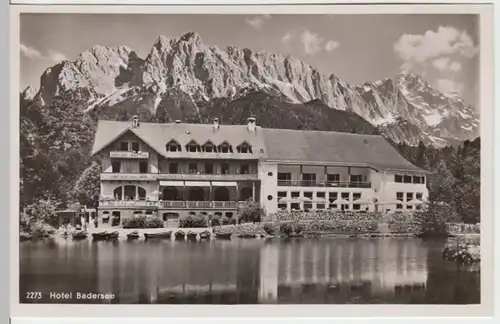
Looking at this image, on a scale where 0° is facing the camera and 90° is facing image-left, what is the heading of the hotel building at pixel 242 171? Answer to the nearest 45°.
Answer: approximately 0°
